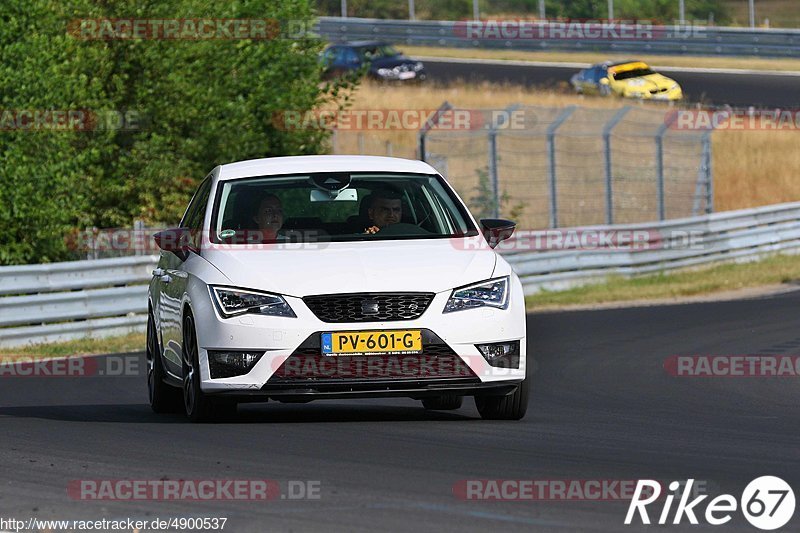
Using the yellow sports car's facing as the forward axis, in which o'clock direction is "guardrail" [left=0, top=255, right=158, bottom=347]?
The guardrail is roughly at 2 o'clock from the yellow sports car.

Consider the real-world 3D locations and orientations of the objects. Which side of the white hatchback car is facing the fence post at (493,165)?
back

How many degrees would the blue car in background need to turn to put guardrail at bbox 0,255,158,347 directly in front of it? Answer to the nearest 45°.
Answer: approximately 45° to its right

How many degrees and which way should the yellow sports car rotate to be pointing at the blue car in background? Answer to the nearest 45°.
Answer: approximately 135° to its right

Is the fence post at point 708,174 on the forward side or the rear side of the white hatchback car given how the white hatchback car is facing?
on the rear side

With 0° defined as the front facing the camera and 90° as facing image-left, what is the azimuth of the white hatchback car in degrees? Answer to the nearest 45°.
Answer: approximately 0°

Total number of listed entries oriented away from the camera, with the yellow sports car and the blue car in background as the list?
0

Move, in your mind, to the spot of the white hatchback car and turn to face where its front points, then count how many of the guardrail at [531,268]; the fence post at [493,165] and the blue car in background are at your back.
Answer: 3

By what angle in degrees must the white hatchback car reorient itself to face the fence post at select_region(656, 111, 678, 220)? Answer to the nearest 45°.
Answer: approximately 180°

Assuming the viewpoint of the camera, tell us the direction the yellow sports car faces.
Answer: facing the viewer and to the right of the viewer
